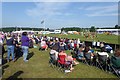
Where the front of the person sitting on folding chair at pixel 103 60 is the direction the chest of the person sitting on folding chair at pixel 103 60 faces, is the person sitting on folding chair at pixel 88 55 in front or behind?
in front

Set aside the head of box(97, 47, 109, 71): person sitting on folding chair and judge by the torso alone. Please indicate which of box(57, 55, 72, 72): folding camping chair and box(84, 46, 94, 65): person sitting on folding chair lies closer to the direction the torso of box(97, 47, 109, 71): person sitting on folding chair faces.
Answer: the person sitting on folding chair

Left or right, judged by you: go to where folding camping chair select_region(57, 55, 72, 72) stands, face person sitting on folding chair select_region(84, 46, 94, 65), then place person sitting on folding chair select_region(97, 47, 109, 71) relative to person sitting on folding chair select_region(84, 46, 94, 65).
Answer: right

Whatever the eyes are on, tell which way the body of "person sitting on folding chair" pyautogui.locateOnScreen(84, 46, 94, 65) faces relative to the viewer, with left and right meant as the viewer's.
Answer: facing away from the viewer and to the right of the viewer

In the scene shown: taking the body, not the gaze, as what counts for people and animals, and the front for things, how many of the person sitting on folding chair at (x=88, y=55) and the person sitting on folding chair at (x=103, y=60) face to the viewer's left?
0

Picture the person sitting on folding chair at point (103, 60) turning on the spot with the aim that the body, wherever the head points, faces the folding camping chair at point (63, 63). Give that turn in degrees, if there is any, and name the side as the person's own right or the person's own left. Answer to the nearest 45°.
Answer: approximately 90° to the person's own left

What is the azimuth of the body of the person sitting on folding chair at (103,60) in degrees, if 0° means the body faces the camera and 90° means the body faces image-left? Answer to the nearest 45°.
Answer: approximately 180°

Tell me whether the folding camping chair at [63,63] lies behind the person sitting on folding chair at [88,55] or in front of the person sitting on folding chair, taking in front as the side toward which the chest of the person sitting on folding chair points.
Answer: behind
